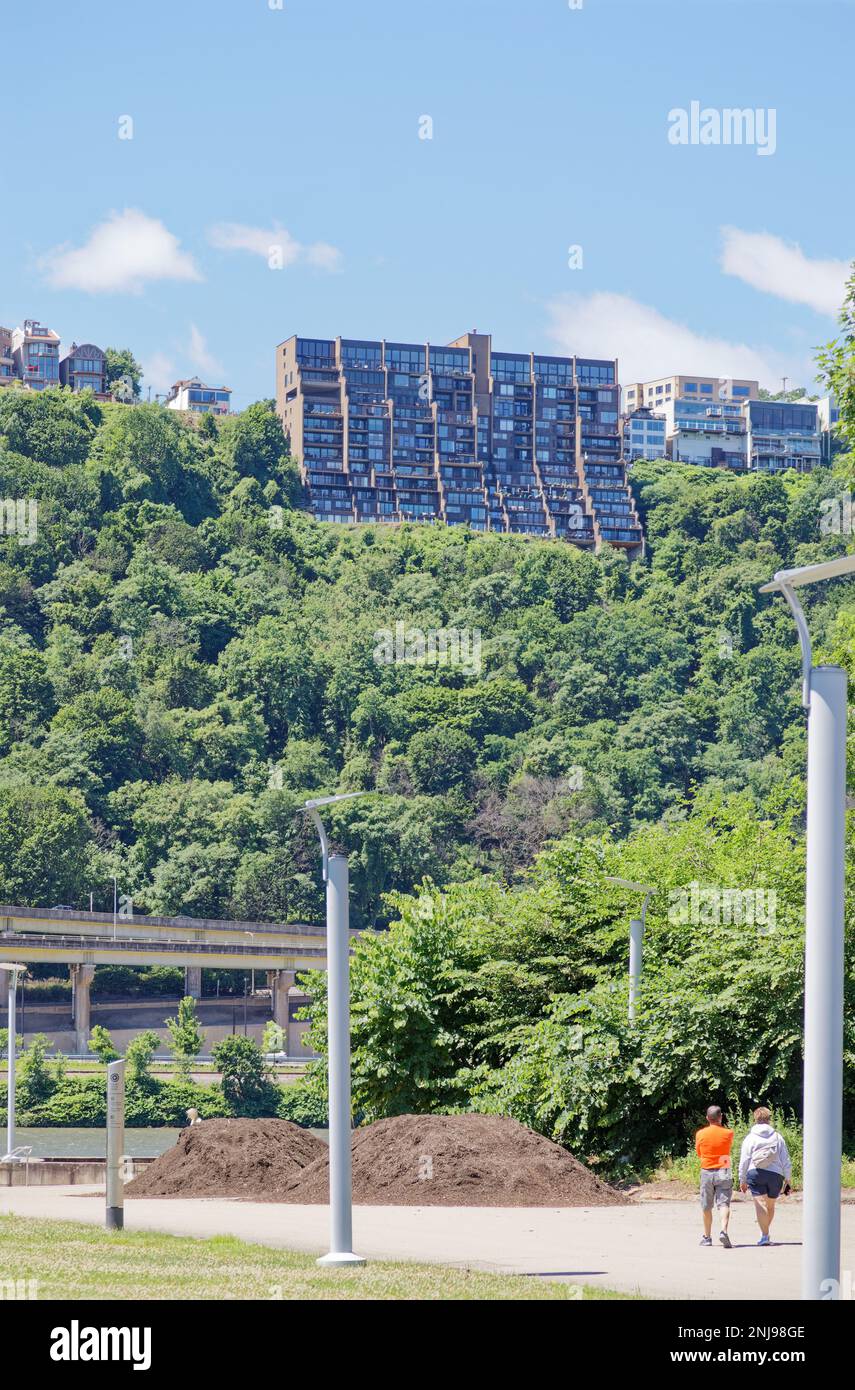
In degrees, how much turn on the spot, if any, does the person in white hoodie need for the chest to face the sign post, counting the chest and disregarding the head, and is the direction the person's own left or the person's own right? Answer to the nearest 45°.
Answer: approximately 90° to the person's own left

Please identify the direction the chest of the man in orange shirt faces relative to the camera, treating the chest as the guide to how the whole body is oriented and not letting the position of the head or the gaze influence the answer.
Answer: away from the camera

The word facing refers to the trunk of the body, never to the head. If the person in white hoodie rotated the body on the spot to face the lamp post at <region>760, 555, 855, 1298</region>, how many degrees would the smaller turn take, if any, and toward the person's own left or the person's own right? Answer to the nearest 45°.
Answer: approximately 180°

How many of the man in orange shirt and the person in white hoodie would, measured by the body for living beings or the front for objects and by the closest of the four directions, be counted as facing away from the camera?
2

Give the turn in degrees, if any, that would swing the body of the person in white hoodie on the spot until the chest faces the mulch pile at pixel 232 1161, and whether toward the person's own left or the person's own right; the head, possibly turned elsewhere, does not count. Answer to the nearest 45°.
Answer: approximately 45° to the person's own left

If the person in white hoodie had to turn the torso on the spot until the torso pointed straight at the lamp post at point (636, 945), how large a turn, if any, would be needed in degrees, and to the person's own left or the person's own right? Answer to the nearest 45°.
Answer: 0° — they already face it

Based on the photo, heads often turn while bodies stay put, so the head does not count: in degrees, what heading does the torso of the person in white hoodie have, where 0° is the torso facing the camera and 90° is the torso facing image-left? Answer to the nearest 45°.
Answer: approximately 180°

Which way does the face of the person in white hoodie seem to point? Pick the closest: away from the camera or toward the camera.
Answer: away from the camera
